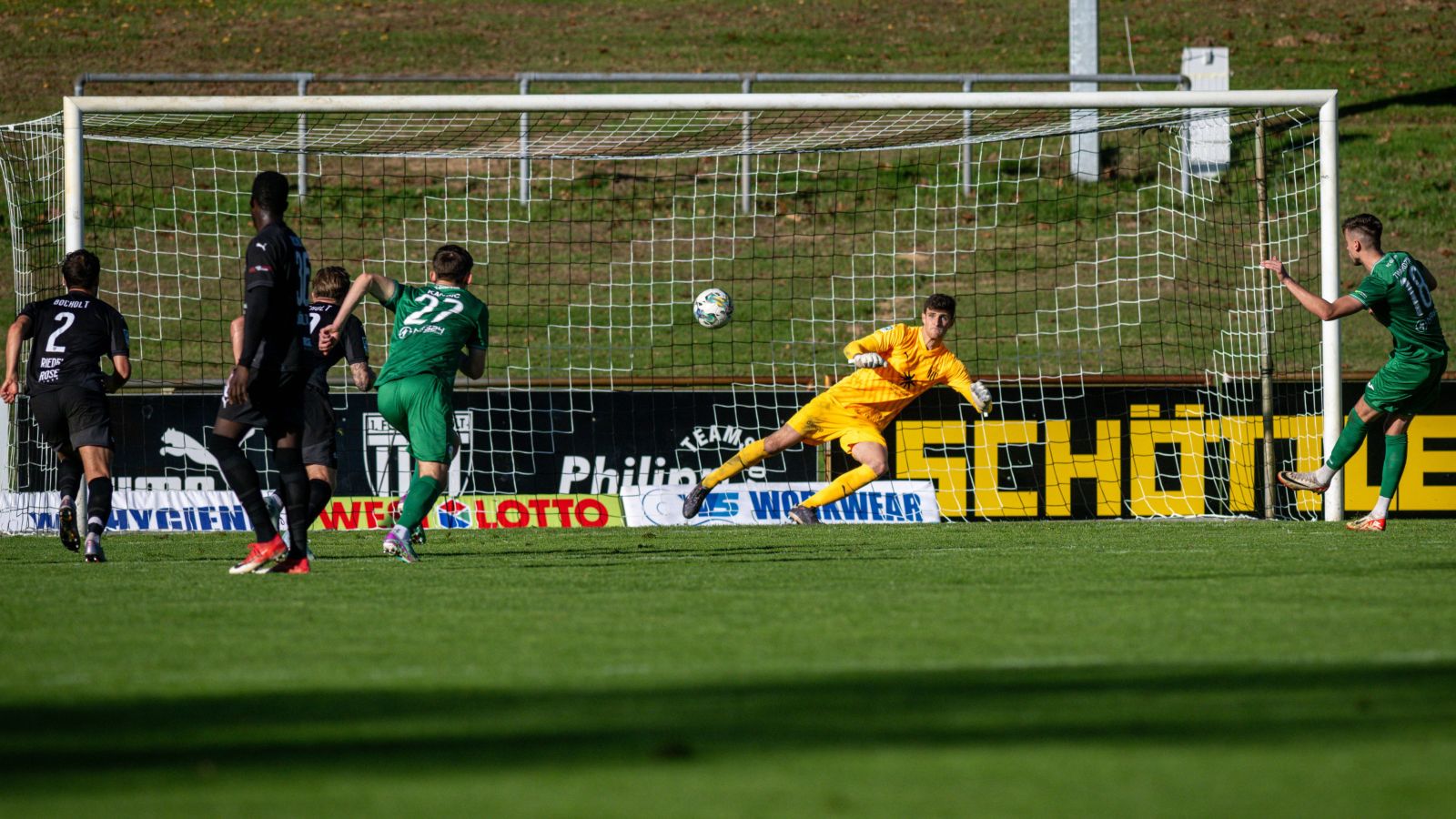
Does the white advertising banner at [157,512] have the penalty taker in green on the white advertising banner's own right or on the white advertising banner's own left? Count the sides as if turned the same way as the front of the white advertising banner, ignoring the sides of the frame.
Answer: on the white advertising banner's own left

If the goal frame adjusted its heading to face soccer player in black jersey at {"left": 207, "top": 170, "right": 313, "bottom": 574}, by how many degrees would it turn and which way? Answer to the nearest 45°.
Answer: approximately 45° to its right

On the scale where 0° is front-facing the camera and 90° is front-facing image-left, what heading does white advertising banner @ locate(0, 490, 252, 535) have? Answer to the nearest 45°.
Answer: approximately 0°

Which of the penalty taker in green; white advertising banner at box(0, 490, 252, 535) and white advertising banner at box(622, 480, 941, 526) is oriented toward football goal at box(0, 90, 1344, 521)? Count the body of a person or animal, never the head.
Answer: the penalty taker in green

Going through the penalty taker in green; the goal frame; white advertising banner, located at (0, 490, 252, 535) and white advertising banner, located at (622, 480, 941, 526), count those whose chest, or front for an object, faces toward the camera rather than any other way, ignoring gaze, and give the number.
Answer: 3

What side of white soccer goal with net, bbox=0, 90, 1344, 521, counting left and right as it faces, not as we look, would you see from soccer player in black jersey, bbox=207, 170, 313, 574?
front

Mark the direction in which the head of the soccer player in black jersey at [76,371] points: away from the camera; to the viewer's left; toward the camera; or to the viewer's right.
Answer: away from the camera

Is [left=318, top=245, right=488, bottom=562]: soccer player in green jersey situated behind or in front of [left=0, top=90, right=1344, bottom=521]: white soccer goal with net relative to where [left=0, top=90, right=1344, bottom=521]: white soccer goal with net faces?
in front

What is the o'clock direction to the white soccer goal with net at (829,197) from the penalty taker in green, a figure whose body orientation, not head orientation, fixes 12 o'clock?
The white soccer goal with net is roughly at 12 o'clock from the penalty taker in green.

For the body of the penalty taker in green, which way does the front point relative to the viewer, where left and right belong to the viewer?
facing away from the viewer and to the left of the viewer

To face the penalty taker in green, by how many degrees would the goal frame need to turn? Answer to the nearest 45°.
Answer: approximately 45° to its left

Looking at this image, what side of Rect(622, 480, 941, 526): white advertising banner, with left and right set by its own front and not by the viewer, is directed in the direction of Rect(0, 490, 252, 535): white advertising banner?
right

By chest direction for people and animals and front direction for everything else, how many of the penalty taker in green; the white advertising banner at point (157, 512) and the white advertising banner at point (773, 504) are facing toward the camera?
2

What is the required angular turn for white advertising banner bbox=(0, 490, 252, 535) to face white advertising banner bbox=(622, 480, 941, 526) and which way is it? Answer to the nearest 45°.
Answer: approximately 90° to its left

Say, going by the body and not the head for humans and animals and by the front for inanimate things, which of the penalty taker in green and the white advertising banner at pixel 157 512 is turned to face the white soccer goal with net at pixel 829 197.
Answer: the penalty taker in green

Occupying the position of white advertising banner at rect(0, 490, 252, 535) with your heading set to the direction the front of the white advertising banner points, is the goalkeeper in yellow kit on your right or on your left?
on your left
